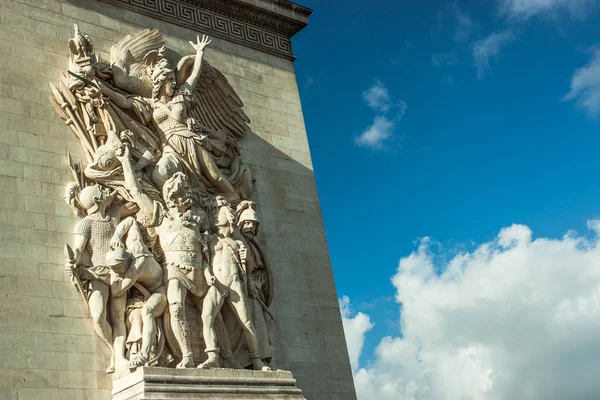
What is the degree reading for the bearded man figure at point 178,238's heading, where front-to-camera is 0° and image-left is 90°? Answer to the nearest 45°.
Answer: approximately 0°

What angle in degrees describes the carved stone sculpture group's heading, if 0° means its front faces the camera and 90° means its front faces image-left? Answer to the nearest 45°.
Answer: approximately 0°

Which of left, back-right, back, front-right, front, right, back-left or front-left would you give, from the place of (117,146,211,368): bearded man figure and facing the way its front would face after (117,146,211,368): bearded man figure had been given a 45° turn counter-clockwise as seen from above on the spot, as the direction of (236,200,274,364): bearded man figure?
left
